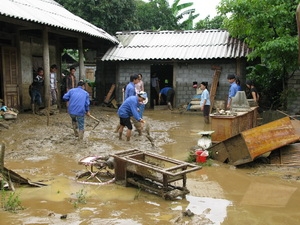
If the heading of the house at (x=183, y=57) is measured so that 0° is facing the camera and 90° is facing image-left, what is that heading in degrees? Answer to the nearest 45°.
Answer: approximately 0°

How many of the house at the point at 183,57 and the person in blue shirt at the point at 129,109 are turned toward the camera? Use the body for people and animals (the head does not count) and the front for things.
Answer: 1

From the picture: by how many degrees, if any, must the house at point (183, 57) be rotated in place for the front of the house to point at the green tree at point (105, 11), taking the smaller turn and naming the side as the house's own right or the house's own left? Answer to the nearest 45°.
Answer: approximately 135° to the house's own right

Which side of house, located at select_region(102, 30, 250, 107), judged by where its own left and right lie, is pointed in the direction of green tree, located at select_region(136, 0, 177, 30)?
back

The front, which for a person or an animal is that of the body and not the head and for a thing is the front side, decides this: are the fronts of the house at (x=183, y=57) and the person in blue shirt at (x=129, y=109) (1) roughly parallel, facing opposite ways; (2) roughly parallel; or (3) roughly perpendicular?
roughly perpendicular

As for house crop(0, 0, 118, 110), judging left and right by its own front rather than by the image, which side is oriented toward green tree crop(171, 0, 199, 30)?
left
